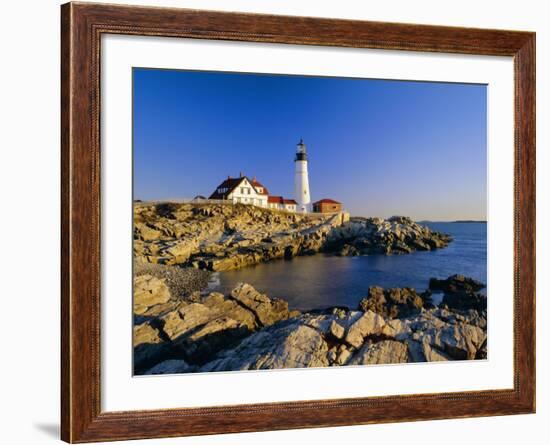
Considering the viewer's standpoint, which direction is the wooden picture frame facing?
facing the viewer and to the right of the viewer
